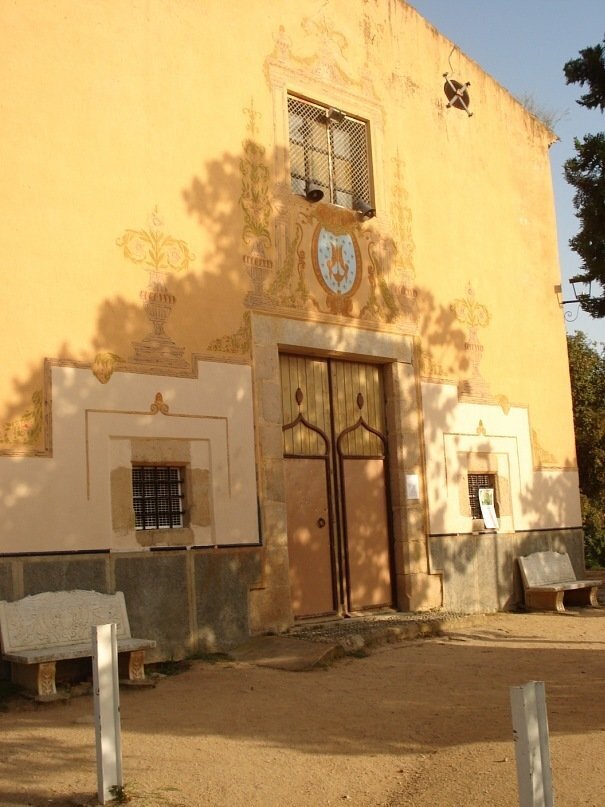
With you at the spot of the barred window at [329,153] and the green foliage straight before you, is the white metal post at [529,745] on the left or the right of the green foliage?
right

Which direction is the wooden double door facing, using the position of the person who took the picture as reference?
facing the viewer and to the right of the viewer

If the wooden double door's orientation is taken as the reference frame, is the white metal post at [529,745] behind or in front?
in front

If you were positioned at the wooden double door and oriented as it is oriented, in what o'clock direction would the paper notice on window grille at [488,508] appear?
The paper notice on window grille is roughly at 9 o'clock from the wooden double door.

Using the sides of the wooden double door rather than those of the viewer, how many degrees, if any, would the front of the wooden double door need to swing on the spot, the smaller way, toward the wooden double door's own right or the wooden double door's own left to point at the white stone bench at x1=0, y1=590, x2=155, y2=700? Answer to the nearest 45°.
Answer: approximately 90° to the wooden double door's own right

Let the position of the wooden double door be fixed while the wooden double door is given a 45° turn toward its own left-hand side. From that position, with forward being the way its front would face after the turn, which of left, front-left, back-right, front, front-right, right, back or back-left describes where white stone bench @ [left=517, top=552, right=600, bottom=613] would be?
front-left

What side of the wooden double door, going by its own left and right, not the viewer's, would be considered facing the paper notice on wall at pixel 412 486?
left

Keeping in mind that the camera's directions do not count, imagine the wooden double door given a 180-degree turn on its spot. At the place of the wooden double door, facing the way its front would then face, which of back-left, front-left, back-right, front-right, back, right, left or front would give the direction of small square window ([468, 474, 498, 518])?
right
